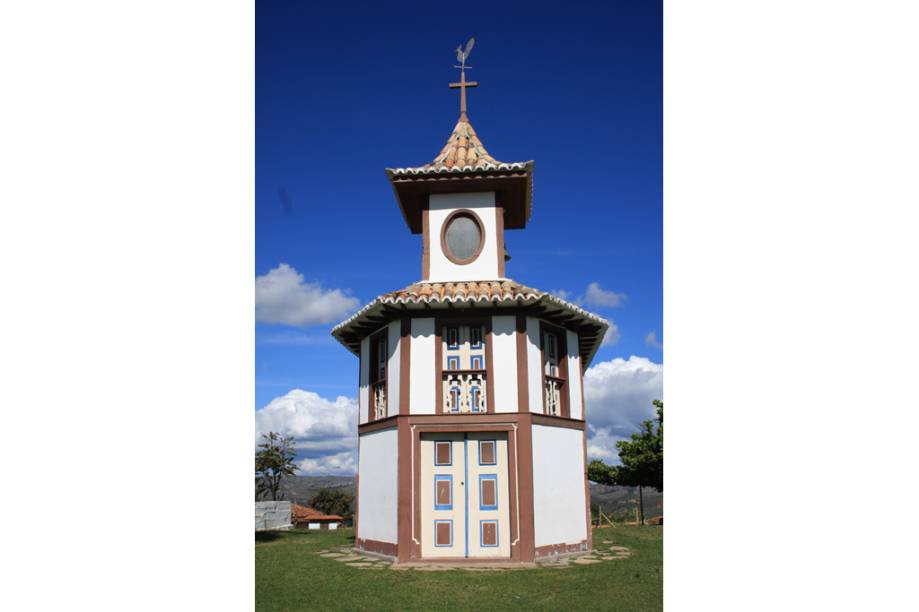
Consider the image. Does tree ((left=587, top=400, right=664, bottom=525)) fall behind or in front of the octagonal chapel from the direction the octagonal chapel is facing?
behind

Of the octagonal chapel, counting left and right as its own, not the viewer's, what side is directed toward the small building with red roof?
back

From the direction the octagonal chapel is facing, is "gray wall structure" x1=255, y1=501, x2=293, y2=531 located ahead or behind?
behind

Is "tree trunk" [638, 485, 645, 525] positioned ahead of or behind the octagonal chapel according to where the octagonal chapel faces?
behind

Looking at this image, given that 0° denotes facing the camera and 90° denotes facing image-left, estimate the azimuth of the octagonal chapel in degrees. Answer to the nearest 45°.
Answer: approximately 0°

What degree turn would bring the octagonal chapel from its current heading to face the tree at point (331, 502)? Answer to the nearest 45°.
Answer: approximately 180°
